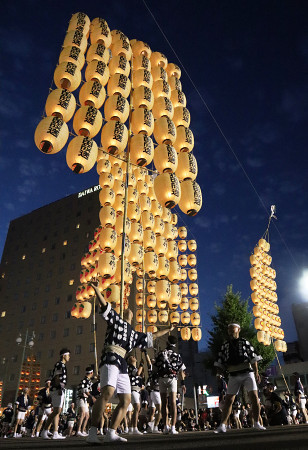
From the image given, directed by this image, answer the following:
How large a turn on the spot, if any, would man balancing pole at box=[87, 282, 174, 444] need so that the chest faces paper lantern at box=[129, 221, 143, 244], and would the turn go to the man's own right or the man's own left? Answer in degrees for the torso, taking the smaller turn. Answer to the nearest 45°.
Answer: approximately 135° to the man's own left

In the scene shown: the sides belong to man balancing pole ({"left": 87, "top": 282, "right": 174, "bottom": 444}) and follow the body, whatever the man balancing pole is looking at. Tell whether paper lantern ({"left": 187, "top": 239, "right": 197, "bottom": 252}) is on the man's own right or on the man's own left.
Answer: on the man's own left

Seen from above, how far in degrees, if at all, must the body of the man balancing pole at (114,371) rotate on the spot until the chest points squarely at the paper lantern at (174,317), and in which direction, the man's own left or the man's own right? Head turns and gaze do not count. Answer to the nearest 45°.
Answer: approximately 135° to the man's own left

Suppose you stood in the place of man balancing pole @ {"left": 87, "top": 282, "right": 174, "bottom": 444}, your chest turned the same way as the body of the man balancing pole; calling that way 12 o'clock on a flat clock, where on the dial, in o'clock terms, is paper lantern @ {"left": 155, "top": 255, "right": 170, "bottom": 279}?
The paper lantern is roughly at 8 o'clock from the man balancing pole.
